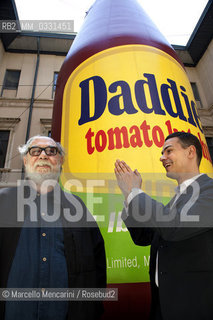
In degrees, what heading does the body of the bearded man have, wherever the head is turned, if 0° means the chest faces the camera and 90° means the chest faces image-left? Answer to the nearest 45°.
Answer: approximately 0°
